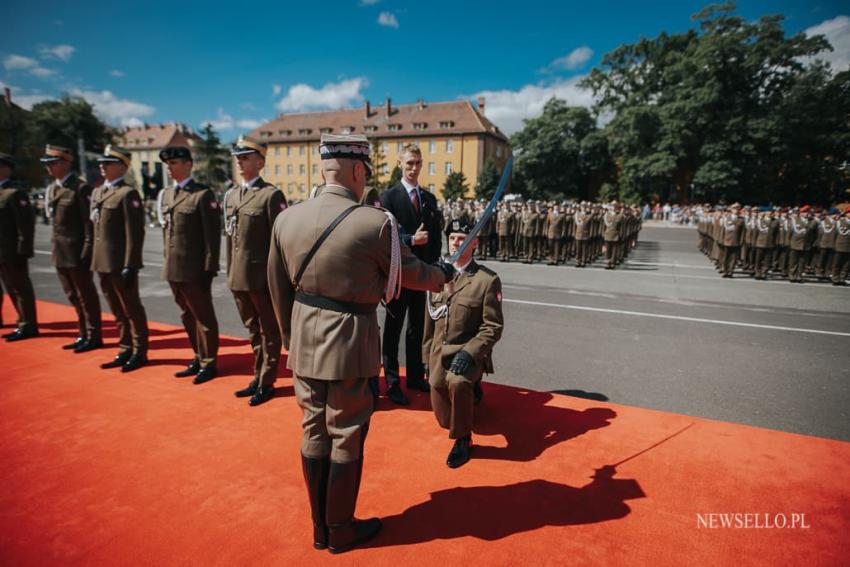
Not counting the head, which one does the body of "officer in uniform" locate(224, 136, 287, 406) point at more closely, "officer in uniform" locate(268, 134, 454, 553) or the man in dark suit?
the officer in uniform

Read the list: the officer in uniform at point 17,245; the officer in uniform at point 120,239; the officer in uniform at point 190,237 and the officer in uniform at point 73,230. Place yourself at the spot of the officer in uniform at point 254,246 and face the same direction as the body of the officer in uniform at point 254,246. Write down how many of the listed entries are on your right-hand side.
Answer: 4

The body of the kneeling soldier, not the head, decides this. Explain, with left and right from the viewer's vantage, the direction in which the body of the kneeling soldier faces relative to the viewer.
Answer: facing the viewer and to the left of the viewer

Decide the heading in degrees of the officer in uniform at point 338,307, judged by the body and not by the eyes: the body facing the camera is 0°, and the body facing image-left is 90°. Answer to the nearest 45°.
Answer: approximately 225°

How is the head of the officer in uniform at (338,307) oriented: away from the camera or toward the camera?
away from the camera

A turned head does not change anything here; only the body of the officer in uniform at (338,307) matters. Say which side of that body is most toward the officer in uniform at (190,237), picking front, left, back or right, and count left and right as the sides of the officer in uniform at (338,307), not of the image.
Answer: left

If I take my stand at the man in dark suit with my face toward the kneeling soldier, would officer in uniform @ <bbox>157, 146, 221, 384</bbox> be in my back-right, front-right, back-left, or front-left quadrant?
back-right

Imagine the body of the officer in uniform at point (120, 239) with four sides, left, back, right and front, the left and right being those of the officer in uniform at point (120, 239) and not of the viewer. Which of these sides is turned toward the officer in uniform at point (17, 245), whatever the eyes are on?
right
